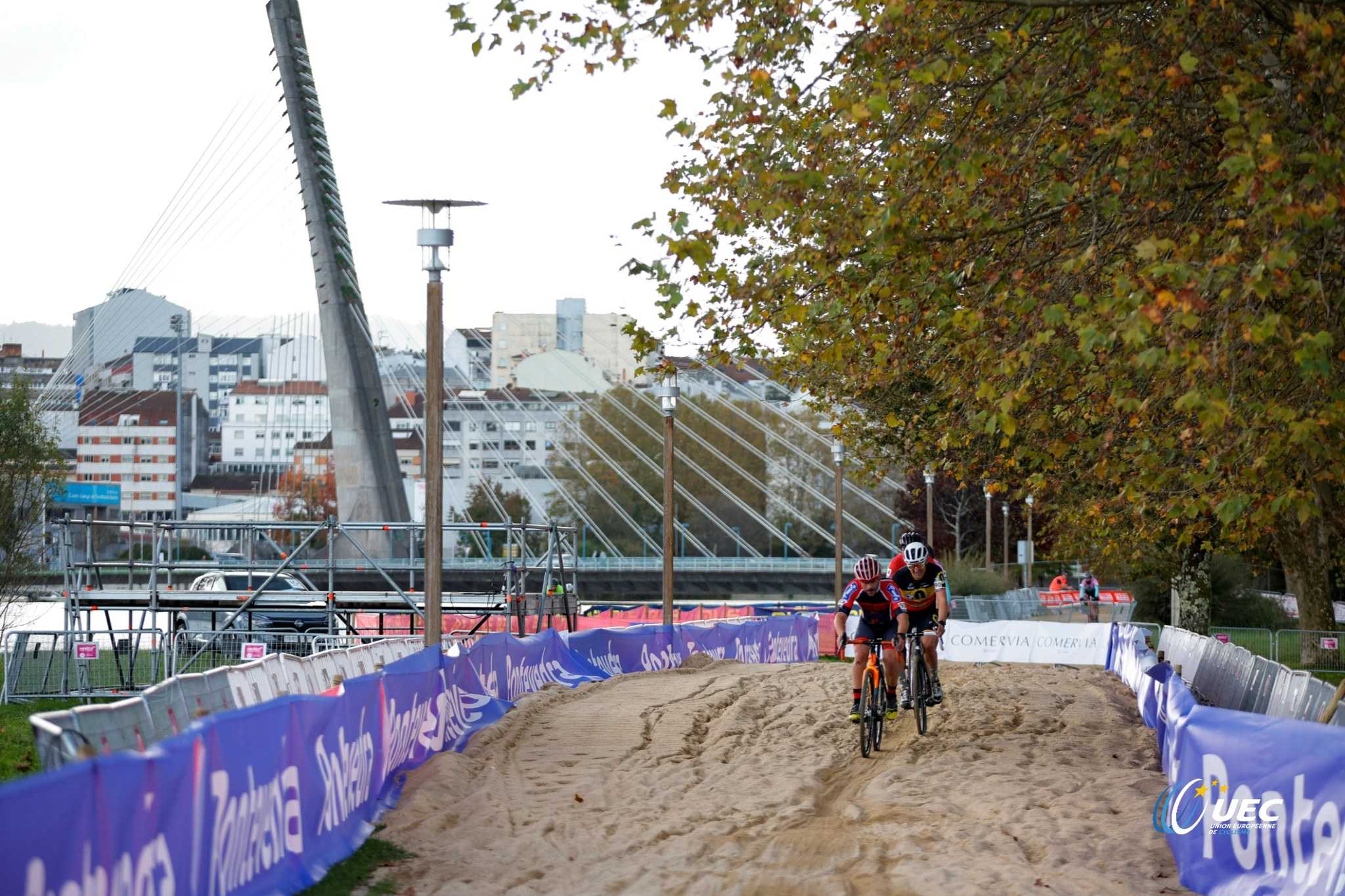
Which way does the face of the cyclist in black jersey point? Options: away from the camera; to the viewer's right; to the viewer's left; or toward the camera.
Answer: toward the camera

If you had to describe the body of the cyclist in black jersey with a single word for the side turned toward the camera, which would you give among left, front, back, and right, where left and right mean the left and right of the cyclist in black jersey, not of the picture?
front

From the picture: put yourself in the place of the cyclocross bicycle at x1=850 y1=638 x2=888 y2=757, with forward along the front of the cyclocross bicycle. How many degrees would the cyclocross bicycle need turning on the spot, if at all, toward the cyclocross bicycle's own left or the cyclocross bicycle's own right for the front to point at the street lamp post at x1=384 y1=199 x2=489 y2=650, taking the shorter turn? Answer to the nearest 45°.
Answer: approximately 135° to the cyclocross bicycle's own right

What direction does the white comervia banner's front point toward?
toward the camera

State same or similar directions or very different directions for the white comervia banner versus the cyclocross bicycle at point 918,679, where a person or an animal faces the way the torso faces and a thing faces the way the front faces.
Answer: same or similar directions

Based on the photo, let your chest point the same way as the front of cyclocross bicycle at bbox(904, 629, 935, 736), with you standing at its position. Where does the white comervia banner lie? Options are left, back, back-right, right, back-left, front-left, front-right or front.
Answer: back

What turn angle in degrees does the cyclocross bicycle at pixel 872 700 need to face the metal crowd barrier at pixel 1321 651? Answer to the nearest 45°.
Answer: approximately 135° to its left

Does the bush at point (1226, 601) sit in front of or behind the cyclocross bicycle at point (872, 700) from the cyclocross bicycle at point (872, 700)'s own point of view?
behind

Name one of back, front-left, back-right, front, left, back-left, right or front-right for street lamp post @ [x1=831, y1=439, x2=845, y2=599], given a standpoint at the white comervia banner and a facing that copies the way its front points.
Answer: back-right

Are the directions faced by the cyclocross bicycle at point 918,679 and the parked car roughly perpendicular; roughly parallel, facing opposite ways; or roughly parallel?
roughly perpendicular

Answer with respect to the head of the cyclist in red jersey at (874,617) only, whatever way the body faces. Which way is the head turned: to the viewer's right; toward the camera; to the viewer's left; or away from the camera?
toward the camera

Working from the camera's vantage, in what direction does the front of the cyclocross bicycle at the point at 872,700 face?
facing the viewer
